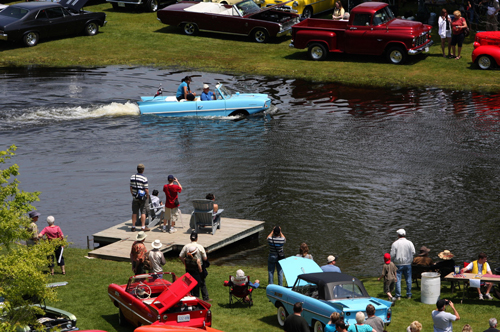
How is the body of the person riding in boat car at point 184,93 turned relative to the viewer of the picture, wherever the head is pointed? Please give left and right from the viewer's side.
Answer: facing to the right of the viewer

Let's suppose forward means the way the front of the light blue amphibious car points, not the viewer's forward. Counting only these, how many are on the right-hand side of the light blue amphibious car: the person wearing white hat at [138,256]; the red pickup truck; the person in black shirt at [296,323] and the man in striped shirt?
3

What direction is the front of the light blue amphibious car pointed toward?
to the viewer's right

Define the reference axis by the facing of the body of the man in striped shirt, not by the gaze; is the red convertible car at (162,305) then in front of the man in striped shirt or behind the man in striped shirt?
behind

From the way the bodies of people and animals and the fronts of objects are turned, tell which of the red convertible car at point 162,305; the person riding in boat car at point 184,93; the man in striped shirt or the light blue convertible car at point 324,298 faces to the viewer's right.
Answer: the person riding in boat car

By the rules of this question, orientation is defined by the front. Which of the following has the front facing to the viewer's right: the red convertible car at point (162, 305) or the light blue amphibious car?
the light blue amphibious car

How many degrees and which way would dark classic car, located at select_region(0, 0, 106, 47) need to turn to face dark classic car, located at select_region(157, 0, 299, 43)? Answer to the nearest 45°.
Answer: approximately 45° to its right

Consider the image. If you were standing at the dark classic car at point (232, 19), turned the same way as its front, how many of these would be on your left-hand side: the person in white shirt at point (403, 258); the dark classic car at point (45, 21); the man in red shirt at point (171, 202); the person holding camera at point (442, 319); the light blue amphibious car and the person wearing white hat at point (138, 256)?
0

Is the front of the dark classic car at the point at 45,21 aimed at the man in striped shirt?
no

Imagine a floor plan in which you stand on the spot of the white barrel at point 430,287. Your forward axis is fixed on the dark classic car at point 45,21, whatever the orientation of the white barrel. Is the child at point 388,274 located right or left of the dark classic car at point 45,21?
left

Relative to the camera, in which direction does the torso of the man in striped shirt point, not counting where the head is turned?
away from the camera
